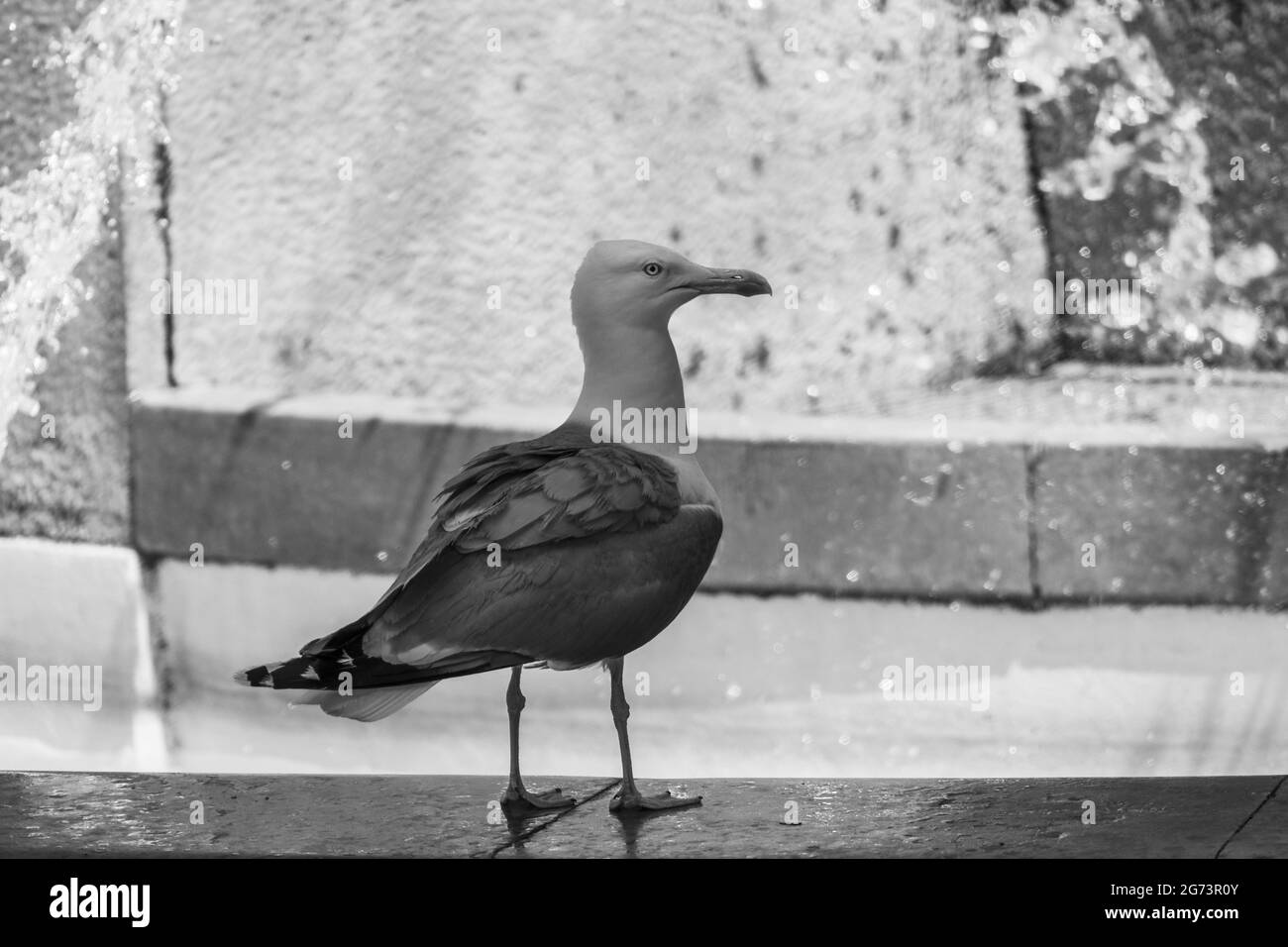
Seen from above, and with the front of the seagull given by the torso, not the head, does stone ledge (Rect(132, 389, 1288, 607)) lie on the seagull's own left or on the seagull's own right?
on the seagull's own left

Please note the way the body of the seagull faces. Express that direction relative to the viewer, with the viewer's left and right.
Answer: facing to the right of the viewer
